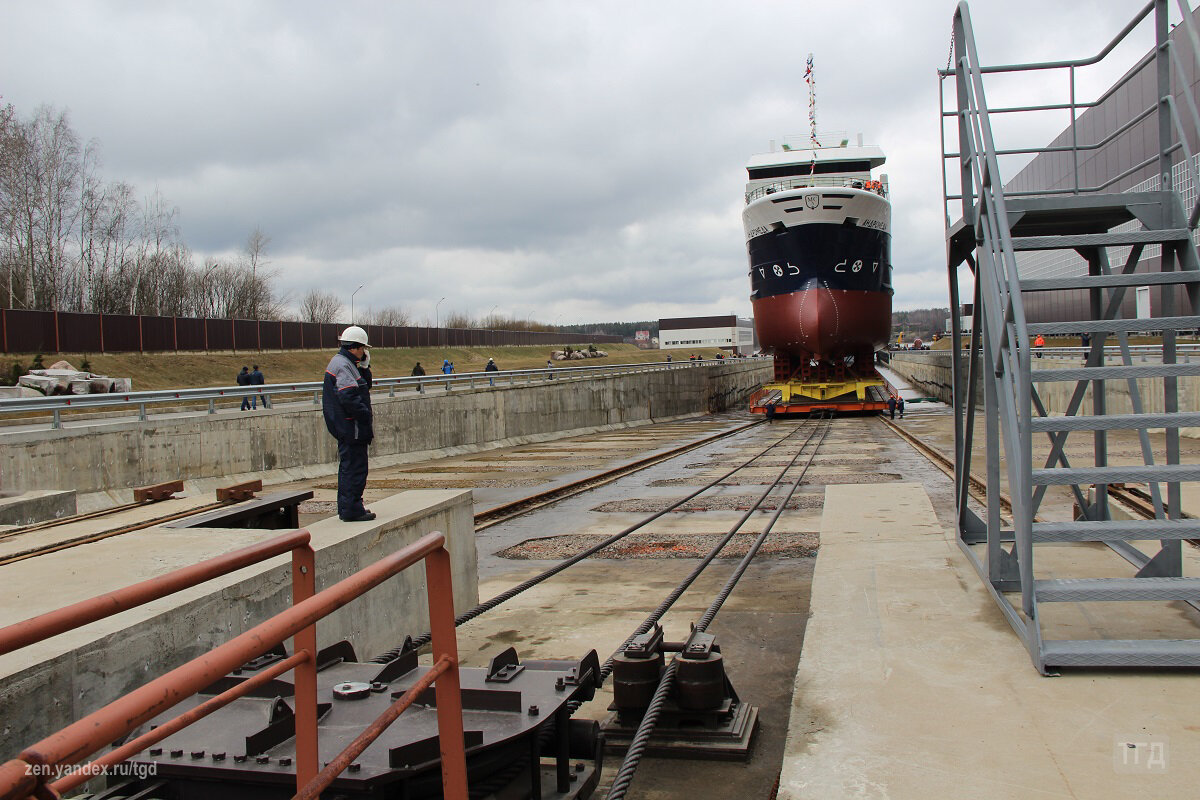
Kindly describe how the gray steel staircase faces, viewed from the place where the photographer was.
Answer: facing the viewer

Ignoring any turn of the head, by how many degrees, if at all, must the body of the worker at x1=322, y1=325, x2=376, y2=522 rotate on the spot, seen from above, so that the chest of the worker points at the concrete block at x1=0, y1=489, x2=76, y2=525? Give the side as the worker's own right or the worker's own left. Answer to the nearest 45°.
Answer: approximately 135° to the worker's own left

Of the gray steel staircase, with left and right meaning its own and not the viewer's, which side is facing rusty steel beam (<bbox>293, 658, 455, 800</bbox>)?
front

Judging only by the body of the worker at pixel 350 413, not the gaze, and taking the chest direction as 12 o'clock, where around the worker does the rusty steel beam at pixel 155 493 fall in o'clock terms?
The rusty steel beam is roughly at 8 o'clock from the worker.

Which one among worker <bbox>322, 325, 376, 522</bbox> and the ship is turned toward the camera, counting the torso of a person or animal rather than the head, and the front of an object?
the ship

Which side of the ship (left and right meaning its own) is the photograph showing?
front

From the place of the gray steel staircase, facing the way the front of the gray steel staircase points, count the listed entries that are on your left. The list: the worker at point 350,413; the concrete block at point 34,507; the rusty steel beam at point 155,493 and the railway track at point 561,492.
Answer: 0

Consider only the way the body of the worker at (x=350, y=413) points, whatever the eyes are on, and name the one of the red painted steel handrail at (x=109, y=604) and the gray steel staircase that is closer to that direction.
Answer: the gray steel staircase

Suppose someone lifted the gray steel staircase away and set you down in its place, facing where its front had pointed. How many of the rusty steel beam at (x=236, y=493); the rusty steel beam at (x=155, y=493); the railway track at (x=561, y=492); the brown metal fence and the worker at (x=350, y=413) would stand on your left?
0

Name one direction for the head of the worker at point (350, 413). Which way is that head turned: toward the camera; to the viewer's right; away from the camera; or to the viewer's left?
to the viewer's right

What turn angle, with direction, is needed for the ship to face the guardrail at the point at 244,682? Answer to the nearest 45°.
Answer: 0° — it already faces it

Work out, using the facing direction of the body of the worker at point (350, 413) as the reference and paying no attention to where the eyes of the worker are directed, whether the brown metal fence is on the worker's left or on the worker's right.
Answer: on the worker's left

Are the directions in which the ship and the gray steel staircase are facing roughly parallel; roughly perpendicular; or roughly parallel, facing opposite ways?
roughly parallel

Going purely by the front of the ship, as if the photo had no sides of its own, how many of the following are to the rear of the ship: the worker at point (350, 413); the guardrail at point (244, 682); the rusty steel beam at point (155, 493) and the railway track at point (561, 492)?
0
